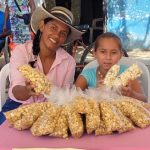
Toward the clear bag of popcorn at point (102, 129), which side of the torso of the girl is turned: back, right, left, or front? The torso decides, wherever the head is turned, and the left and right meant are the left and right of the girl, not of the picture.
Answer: front

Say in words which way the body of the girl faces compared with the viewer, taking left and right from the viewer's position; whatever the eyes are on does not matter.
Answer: facing the viewer

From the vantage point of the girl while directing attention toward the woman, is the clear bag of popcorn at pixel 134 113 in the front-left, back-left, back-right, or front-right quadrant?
back-left

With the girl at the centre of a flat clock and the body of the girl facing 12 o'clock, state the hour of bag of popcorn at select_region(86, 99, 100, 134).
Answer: The bag of popcorn is roughly at 12 o'clock from the girl.

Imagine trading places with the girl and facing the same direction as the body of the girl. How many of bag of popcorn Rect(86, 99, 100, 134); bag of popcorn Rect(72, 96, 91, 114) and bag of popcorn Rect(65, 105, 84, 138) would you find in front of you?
3

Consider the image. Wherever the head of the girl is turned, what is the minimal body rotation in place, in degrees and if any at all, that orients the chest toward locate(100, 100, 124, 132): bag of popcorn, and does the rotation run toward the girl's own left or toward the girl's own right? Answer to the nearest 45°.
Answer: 0° — they already face it

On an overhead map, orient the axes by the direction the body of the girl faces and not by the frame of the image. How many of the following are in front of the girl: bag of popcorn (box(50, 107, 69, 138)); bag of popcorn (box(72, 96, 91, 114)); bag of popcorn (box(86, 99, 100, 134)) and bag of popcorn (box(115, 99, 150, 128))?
4

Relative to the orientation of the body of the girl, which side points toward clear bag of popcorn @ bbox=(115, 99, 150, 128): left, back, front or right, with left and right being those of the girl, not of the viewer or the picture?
front

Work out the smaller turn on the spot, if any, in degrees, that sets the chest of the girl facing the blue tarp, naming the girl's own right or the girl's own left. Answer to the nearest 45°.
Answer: approximately 180°

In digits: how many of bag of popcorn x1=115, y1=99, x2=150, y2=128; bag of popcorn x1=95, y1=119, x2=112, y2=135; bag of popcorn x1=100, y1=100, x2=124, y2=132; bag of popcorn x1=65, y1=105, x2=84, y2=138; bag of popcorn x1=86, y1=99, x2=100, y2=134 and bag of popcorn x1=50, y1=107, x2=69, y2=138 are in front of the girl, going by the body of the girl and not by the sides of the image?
6

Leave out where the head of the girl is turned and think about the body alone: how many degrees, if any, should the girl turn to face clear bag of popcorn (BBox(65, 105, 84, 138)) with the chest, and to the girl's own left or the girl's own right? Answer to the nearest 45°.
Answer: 0° — they already face it

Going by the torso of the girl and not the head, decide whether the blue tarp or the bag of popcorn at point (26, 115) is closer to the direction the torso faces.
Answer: the bag of popcorn

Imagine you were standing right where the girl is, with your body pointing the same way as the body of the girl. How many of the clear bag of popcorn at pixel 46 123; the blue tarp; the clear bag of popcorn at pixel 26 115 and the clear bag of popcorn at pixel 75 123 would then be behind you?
1
